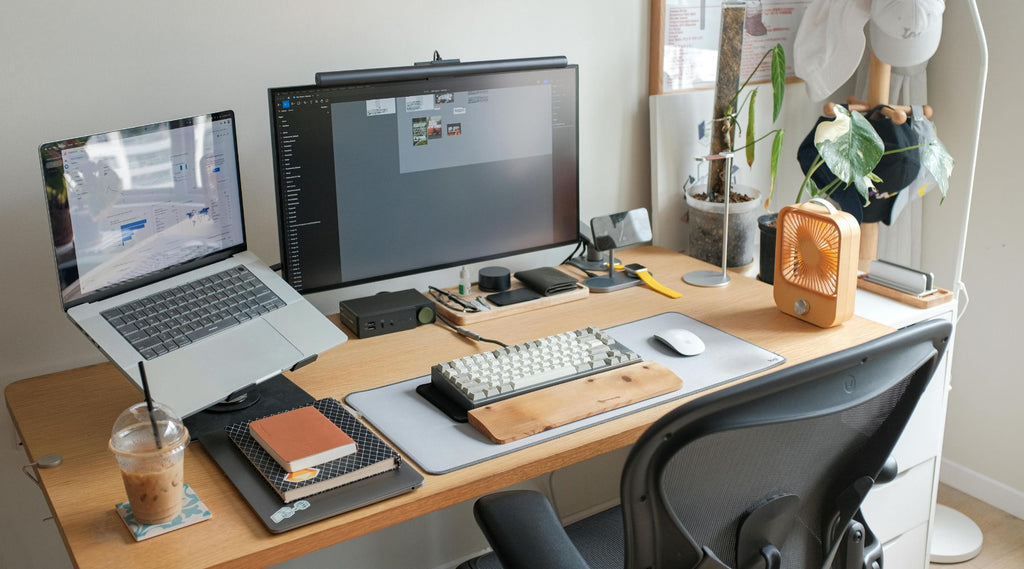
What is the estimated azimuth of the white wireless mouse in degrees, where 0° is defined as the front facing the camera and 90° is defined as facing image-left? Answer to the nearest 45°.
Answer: approximately 135°

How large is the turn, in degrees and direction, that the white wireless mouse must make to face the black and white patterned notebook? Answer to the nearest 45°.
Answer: approximately 90° to its left

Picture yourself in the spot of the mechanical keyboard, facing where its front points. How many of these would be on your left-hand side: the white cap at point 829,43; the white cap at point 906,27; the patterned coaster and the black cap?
3

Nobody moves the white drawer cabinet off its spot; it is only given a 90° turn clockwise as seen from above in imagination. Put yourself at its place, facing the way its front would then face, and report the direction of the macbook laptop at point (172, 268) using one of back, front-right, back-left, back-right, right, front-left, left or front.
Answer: front

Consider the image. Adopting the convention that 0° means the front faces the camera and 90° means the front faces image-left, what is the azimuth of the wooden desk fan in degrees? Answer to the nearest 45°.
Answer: approximately 45°

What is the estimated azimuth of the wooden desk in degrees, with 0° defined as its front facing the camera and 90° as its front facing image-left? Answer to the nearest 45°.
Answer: approximately 315°

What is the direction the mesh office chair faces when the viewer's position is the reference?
facing away from the viewer and to the left of the viewer

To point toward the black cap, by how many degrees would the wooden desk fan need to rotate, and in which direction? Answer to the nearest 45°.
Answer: approximately 135° to its right

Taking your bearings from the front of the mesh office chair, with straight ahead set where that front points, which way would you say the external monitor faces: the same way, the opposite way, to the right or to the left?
the opposite way

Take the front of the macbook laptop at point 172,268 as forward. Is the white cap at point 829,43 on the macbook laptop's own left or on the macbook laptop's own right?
on the macbook laptop's own left
